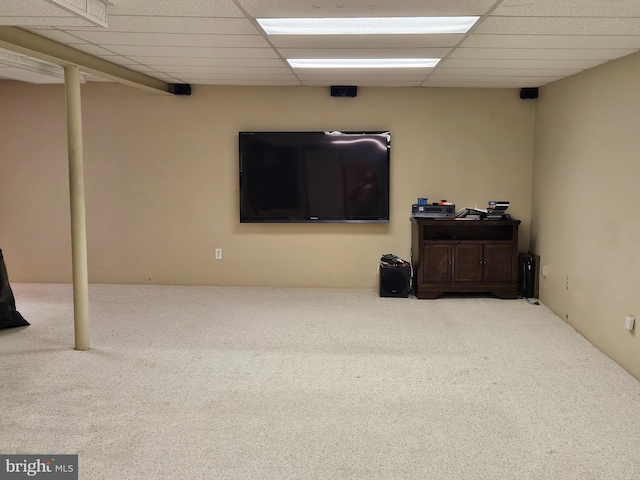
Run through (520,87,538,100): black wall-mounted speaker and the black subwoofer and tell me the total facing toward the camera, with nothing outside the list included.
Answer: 2

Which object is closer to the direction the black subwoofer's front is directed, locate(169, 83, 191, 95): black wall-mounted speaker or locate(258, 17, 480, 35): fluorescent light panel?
the fluorescent light panel

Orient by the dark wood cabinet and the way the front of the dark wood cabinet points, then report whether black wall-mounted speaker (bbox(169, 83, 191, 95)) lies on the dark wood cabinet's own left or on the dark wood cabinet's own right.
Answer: on the dark wood cabinet's own right

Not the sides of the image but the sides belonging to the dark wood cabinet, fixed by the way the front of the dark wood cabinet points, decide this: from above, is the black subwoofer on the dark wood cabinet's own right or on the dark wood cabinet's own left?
on the dark wood cabinet's own right

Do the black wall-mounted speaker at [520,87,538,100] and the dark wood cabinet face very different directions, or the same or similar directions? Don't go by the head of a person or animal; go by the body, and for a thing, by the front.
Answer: same or similar directions

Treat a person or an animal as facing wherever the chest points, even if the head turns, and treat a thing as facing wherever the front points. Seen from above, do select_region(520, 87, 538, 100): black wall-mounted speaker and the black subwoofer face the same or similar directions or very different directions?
same or similar directions

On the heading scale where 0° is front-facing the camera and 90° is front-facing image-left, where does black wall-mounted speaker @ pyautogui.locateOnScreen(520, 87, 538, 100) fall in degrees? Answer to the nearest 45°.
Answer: approximately 0°

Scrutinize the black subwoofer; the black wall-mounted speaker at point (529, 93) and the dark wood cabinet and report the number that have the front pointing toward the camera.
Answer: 3

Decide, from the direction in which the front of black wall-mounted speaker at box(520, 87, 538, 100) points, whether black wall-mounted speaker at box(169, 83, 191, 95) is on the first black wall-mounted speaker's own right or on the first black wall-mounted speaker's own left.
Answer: on the first black wall-mounted speaker's own right

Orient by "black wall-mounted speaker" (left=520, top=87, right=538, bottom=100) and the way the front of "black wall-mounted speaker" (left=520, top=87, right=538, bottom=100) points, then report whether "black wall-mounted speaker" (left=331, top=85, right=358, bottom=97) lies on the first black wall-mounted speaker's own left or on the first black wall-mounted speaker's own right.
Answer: on the first black wall-mounted speaker's own right

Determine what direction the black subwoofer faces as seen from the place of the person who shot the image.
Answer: facing the viewer

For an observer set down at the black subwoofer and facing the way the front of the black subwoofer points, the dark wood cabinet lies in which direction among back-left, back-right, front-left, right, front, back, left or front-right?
left
